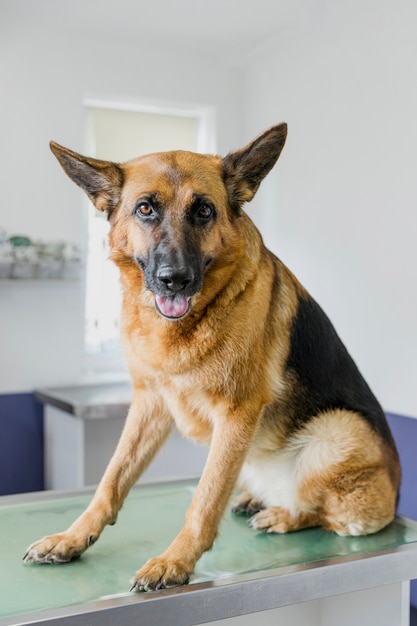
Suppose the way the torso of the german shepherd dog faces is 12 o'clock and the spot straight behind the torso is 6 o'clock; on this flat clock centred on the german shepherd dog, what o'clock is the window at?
The window is roughly at 4 o'clock from the german shepherd dog.

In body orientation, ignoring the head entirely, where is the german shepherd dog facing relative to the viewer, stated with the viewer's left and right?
facing the viewer and to the left of the viewer
